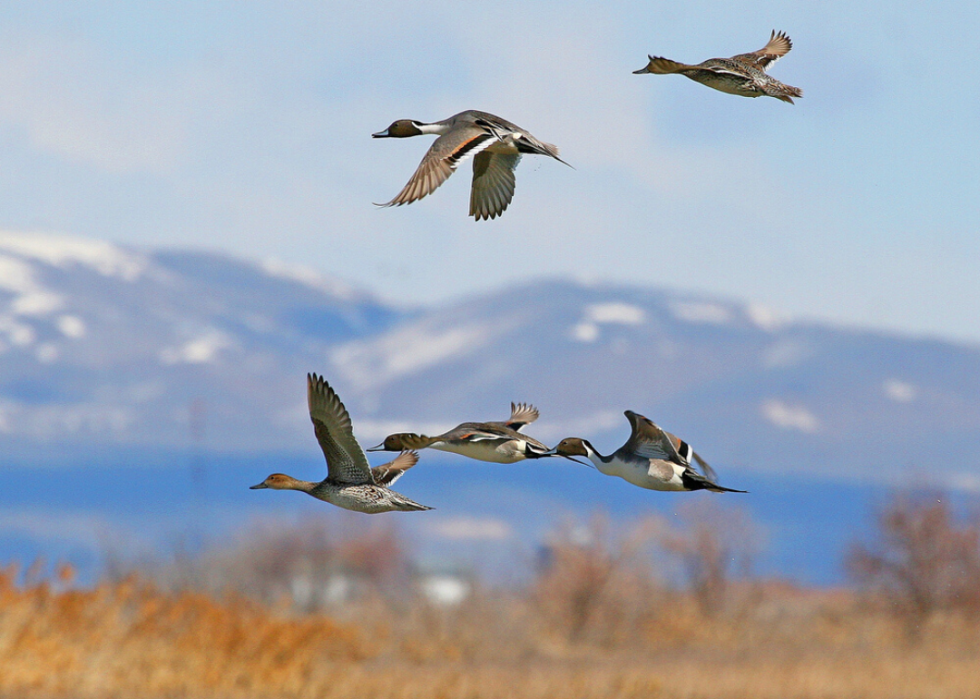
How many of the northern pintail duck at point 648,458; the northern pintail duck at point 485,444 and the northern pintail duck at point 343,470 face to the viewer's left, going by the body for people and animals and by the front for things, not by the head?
3

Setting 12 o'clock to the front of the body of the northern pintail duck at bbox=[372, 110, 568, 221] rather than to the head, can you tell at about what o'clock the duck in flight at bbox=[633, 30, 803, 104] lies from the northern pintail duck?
The duck in flight is roughly at 6 o'clock from the northern pintail duck.

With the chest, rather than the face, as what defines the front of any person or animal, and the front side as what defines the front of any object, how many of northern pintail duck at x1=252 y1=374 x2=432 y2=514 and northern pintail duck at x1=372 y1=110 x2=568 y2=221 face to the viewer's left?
2

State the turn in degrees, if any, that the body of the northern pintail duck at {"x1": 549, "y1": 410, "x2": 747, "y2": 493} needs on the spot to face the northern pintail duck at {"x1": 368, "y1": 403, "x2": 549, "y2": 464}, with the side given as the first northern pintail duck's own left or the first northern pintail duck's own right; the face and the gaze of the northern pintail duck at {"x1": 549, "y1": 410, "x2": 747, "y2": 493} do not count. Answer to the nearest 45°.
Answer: approximately 45° to the first northern pintail duck's own left

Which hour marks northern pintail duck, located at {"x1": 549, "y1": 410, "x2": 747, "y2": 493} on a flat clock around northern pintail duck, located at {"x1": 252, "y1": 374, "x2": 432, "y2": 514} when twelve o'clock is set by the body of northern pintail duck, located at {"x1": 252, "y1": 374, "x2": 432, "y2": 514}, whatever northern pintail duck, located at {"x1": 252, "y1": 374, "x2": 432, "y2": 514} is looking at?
northern pintail duck, located at {"x1": 549, "y1": 410, "x2": 747, "y2": 493} is roughly at 6 o'clock from northern pintail duck, located at {"x1": 252, "y1": 374, "x2": 432, "y2": 514}.

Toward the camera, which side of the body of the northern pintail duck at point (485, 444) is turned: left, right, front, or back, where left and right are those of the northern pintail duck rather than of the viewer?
left

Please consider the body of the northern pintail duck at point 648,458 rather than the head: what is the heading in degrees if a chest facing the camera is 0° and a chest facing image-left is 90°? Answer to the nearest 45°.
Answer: approximately 90°

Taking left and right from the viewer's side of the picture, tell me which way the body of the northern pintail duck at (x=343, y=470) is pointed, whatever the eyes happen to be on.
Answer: facing to the left of the viewer

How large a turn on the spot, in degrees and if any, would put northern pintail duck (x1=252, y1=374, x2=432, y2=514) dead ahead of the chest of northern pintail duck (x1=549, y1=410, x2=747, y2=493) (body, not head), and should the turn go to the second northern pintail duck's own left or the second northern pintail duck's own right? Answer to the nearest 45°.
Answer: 0° — it already faces it

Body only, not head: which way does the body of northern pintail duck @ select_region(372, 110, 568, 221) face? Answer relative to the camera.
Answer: to the viewer's left
